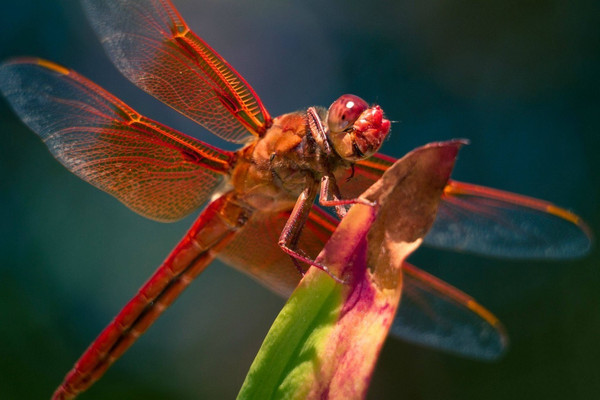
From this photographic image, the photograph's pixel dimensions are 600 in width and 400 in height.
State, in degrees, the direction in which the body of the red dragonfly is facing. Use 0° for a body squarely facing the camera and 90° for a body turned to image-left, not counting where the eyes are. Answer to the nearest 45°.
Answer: approximately 315°
